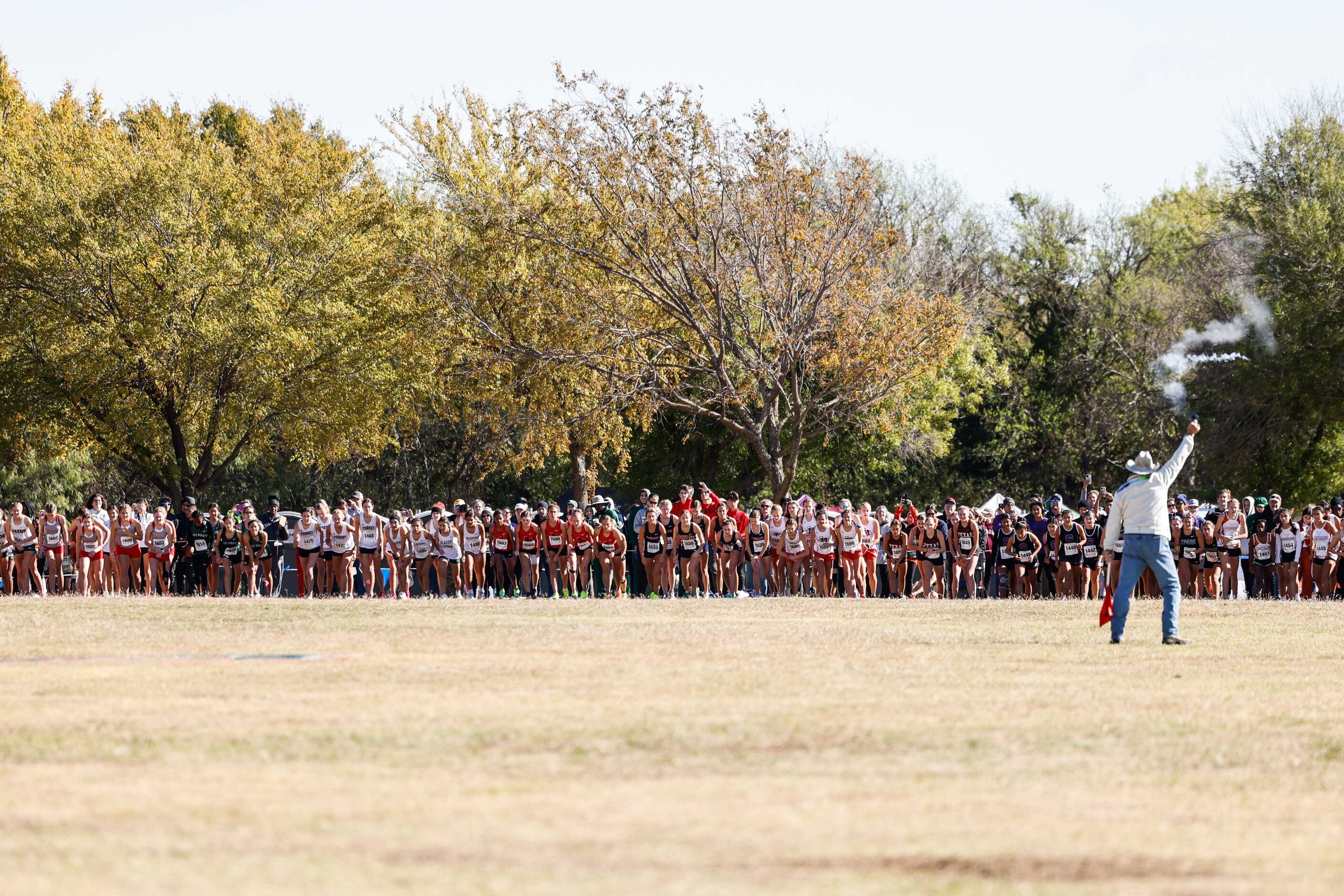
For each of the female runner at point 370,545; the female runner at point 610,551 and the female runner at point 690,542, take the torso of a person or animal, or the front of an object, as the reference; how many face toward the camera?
3

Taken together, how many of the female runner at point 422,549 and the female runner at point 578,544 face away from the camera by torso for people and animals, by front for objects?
0

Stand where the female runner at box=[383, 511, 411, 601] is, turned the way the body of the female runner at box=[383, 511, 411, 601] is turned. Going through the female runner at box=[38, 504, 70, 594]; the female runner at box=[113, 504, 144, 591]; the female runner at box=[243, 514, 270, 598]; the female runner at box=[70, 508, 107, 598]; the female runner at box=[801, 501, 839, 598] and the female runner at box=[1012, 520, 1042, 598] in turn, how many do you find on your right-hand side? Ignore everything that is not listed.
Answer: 4

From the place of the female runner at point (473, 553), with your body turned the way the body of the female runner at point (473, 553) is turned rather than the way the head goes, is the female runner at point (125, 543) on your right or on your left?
on your right

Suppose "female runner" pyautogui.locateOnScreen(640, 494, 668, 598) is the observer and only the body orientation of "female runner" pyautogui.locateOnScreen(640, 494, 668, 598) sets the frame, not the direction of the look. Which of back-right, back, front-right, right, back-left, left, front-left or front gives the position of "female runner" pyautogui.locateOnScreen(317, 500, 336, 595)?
right

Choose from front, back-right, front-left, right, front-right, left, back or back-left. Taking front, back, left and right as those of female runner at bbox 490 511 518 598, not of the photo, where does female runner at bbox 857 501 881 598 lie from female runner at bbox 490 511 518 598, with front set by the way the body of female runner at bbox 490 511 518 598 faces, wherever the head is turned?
left

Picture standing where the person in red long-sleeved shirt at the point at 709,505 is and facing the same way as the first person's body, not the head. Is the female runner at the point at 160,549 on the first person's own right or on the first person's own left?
on the first person's own right

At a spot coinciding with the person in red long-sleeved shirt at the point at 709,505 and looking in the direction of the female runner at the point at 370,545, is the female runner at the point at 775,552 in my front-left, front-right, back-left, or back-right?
back-left

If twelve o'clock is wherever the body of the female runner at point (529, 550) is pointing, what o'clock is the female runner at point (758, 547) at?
the female runner at point (758, 547) is roughly at 9 o'clock from the female runner at point (529, 550).

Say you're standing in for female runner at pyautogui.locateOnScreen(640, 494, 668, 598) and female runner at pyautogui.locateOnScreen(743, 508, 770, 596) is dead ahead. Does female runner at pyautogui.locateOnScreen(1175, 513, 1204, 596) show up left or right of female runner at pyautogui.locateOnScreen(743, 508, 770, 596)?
right

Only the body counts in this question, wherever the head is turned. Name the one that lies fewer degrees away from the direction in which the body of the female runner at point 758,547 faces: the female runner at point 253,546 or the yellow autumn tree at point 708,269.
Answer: the female runner

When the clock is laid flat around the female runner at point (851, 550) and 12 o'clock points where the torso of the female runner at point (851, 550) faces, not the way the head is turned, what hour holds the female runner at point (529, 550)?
the female runner at point (529, 550) is roughly at 3 o'clock from the female runner at point (851, 550).
